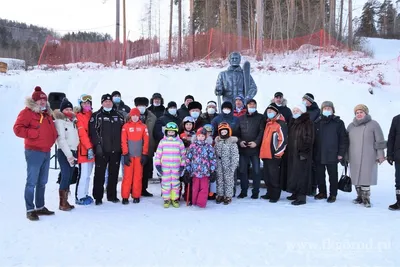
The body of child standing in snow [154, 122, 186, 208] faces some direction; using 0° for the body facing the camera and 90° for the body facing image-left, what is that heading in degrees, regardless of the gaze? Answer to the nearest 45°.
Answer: approximately 0°

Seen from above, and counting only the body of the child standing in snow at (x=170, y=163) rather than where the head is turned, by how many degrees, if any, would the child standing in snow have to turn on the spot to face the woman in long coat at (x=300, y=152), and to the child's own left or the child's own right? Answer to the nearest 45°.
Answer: approximately 90° to the child's own left

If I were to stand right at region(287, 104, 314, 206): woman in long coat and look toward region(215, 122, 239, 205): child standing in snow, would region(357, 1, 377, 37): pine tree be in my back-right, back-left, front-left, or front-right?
back-right

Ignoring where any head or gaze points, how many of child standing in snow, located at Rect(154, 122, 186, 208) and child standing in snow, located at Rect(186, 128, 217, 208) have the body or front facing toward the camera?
2

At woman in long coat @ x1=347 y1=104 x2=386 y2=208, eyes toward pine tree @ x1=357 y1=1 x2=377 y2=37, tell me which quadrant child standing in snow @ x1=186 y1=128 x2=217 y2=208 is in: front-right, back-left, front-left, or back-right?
back-left

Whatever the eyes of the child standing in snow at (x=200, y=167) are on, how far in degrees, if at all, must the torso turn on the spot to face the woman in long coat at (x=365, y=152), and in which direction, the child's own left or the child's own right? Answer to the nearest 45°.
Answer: approximately 90° to the child's own left

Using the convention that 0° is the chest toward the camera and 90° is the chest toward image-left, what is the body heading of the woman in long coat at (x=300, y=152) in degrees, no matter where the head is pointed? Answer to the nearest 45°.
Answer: approximately 45°
